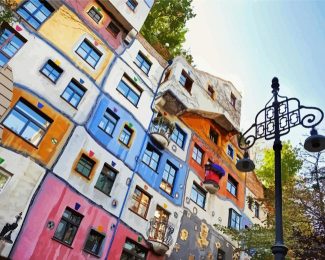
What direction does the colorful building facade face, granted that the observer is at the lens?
facing the viewer and to the right of the viewer
